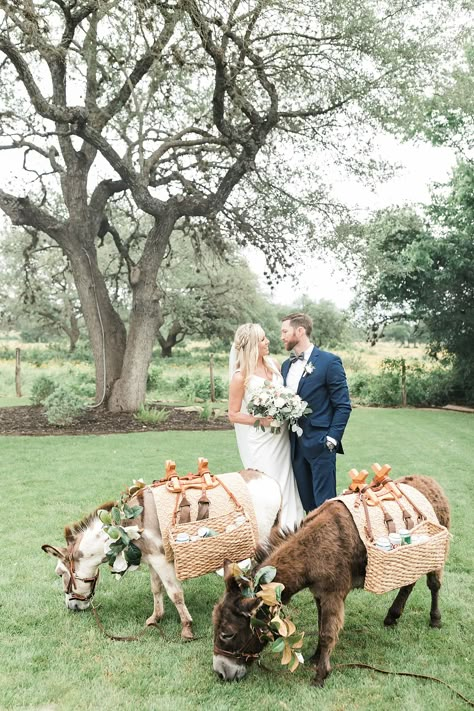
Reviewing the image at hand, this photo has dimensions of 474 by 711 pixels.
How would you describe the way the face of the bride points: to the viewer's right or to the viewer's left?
to the viewer's right

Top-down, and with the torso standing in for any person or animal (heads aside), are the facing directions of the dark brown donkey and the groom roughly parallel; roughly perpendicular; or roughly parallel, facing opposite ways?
roughly parallel

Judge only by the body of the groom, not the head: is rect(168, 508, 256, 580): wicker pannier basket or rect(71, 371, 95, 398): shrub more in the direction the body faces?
the wicker pannier basket

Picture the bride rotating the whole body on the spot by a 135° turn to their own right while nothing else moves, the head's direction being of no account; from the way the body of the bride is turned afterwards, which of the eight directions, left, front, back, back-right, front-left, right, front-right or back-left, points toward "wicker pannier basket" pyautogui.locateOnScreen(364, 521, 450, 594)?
back-left

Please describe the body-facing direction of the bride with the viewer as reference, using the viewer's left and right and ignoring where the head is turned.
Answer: facing the viewer and to the right of the viewer

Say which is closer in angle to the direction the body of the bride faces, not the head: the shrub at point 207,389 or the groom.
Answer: the groom

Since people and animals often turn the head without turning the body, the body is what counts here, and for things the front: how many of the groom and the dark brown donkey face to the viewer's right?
0

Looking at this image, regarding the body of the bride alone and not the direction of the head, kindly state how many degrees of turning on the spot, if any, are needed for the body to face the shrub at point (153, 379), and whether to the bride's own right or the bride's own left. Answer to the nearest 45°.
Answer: approximately 135° to the bride's own left

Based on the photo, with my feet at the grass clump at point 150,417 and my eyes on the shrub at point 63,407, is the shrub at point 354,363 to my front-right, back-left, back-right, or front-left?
back-right

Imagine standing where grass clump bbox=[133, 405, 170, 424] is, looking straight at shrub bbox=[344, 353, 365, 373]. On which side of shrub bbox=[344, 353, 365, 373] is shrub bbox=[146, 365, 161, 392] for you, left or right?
left

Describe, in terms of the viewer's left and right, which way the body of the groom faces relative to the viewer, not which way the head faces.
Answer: facing the viewer and to the left of the viewer

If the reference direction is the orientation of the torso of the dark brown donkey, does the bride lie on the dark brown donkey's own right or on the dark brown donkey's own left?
on the dark brown donkey's own right

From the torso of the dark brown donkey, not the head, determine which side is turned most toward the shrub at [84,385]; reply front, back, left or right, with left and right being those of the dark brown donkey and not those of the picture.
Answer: right

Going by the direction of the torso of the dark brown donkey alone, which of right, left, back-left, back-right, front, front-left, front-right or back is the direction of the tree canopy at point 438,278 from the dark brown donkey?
back-right
